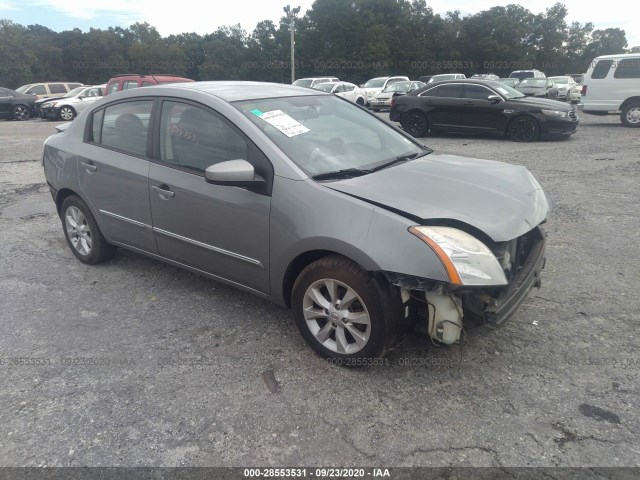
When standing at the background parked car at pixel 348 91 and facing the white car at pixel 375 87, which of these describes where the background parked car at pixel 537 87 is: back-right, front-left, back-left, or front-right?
front-right

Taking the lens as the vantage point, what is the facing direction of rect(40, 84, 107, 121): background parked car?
facing the viewer and to the left of the viewer

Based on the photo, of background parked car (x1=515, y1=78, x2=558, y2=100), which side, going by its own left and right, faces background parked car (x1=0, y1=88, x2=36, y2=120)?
front

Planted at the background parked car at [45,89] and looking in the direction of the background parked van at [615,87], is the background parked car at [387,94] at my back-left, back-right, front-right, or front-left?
front-left

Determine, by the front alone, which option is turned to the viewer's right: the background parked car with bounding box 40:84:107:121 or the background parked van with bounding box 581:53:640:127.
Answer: the background parked van with bounding box 581:53:640:127

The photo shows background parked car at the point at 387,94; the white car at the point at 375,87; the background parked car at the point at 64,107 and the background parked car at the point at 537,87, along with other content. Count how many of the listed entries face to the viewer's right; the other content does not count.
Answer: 0

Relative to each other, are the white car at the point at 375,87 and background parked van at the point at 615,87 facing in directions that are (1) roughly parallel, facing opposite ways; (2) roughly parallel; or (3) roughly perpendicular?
roughly perpendicular

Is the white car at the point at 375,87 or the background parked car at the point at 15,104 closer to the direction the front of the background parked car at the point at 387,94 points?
the background parked car

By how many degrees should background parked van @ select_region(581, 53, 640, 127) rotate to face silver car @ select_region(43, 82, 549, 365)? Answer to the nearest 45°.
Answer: approximately 90° to its right

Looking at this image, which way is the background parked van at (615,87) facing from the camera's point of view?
to the viewer's right

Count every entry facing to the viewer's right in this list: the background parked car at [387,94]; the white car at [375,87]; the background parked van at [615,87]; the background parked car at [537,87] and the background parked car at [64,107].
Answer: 1

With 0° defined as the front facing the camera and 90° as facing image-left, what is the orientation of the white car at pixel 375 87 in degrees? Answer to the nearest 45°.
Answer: approximately 45°
